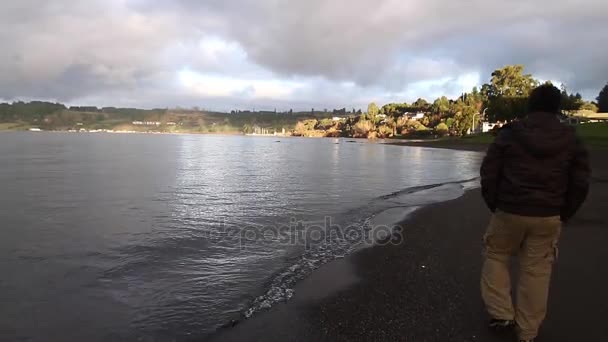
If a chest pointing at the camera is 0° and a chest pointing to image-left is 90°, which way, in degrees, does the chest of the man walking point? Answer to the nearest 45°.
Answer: approximately 180°

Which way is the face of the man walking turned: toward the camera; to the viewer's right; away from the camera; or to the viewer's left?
away from the camera
